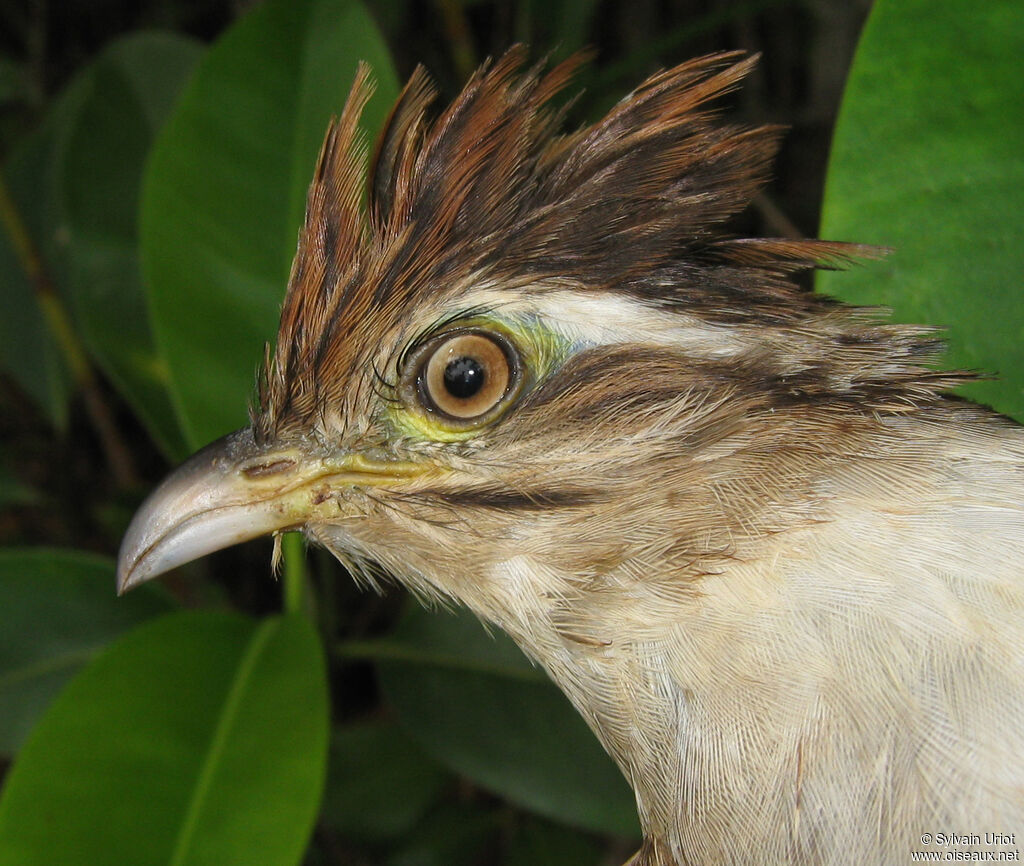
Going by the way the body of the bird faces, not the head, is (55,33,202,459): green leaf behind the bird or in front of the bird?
in front

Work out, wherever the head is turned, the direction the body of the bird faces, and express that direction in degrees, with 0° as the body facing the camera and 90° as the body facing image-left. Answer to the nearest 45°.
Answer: approximately 90°

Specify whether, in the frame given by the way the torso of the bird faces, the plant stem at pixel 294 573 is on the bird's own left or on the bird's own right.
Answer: on the bird's own right

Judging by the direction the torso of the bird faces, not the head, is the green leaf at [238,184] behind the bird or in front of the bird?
in front

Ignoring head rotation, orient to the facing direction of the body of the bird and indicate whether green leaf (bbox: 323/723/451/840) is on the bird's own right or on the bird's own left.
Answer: on the bird's own right
